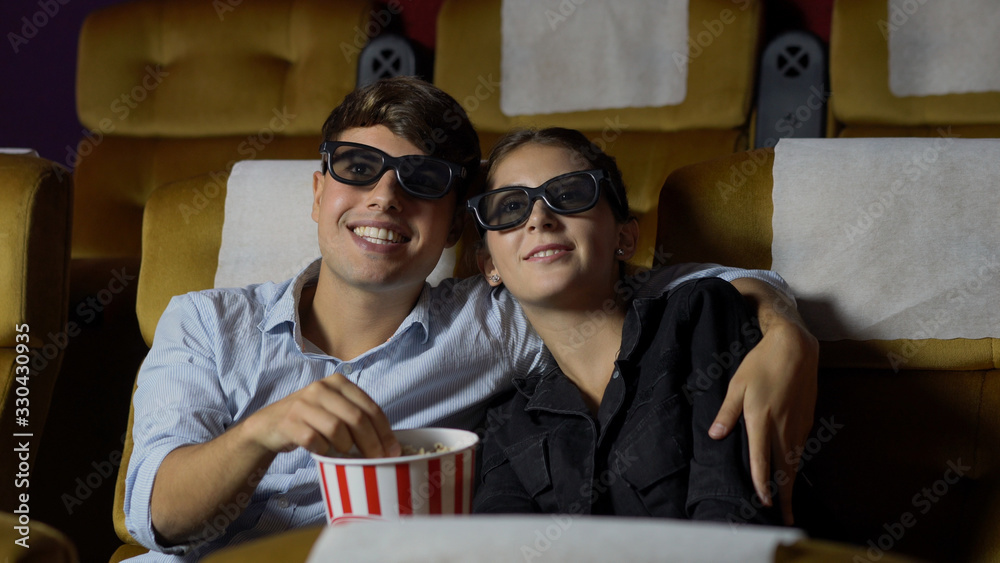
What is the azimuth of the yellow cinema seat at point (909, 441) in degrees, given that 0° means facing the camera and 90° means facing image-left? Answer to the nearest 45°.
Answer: approximately 0°

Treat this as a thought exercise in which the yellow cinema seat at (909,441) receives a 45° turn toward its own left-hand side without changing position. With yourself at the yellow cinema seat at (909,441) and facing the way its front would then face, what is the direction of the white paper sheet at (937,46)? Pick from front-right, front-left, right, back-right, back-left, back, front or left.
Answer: back-left

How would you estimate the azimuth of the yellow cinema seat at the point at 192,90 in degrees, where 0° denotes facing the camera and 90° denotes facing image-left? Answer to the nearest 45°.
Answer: approximately 0°

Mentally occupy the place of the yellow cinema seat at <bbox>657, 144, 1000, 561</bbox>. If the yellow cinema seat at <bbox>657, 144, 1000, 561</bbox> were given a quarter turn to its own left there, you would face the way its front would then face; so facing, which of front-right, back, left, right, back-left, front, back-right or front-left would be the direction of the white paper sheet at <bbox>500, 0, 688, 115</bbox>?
back-left

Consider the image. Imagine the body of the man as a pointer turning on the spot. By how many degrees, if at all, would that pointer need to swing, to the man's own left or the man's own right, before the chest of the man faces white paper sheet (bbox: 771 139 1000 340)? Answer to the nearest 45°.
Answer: approximately 90° to the man's own left

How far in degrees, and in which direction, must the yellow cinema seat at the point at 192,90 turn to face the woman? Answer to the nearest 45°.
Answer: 0° — it already faces them

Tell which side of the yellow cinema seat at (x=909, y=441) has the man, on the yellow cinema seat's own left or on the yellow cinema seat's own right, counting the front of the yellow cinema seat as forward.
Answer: on the yellow cinema seat's own right
